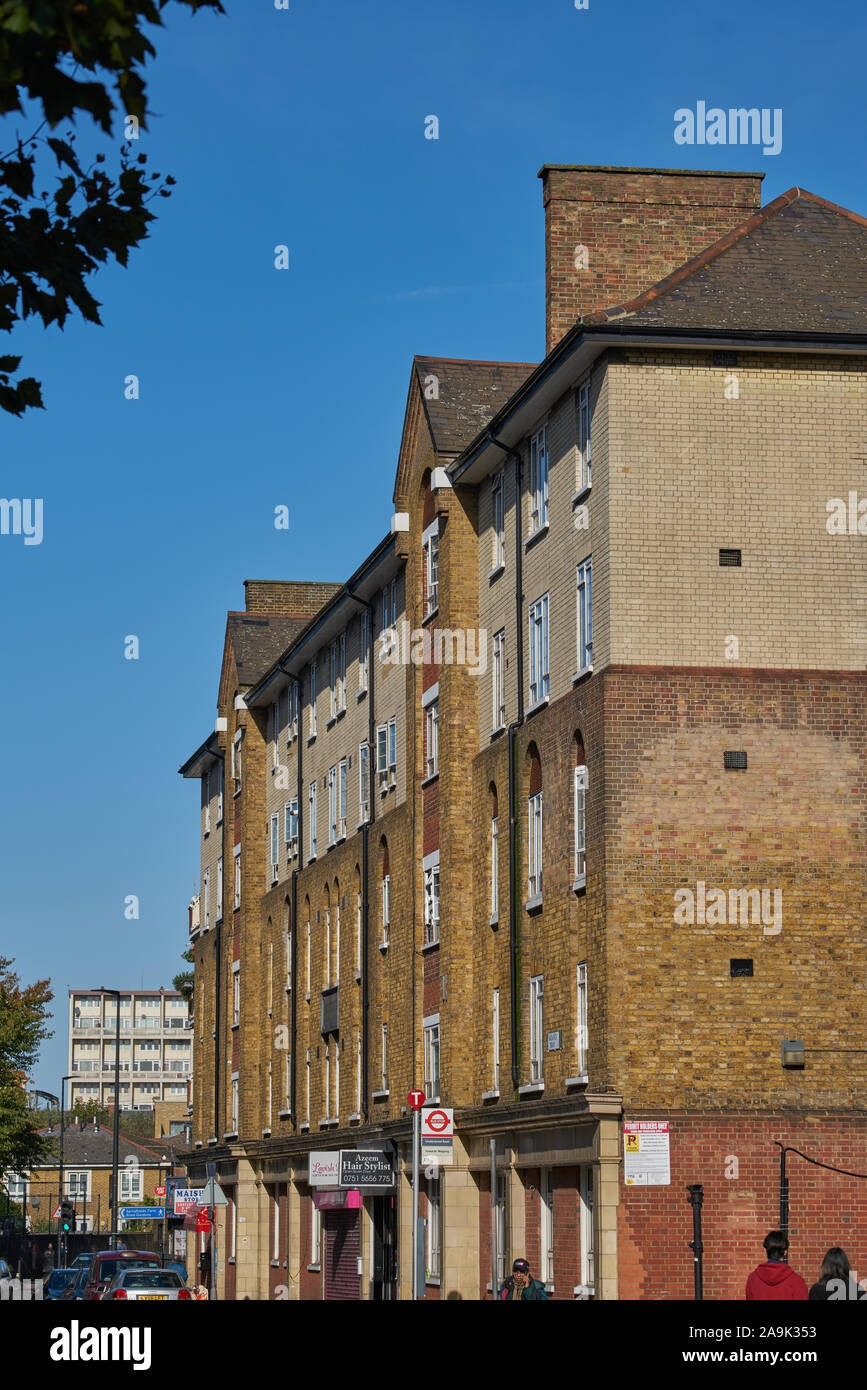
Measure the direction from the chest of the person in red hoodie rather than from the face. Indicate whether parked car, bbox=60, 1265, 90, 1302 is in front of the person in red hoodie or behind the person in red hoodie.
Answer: in front

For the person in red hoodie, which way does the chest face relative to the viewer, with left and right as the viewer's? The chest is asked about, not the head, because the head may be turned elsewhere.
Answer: facing away from the viewer

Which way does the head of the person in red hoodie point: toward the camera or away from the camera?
away from the camera

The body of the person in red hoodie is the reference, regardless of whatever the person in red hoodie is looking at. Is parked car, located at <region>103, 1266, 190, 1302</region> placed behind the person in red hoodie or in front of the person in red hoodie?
in front

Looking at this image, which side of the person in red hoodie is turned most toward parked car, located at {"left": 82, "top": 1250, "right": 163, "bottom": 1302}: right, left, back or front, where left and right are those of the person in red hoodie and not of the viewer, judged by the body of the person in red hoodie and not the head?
front

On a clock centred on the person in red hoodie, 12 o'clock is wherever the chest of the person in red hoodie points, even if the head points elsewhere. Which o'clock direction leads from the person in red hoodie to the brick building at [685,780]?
The brick building is roughly at 12 o'clock from the person in red hoodie.
